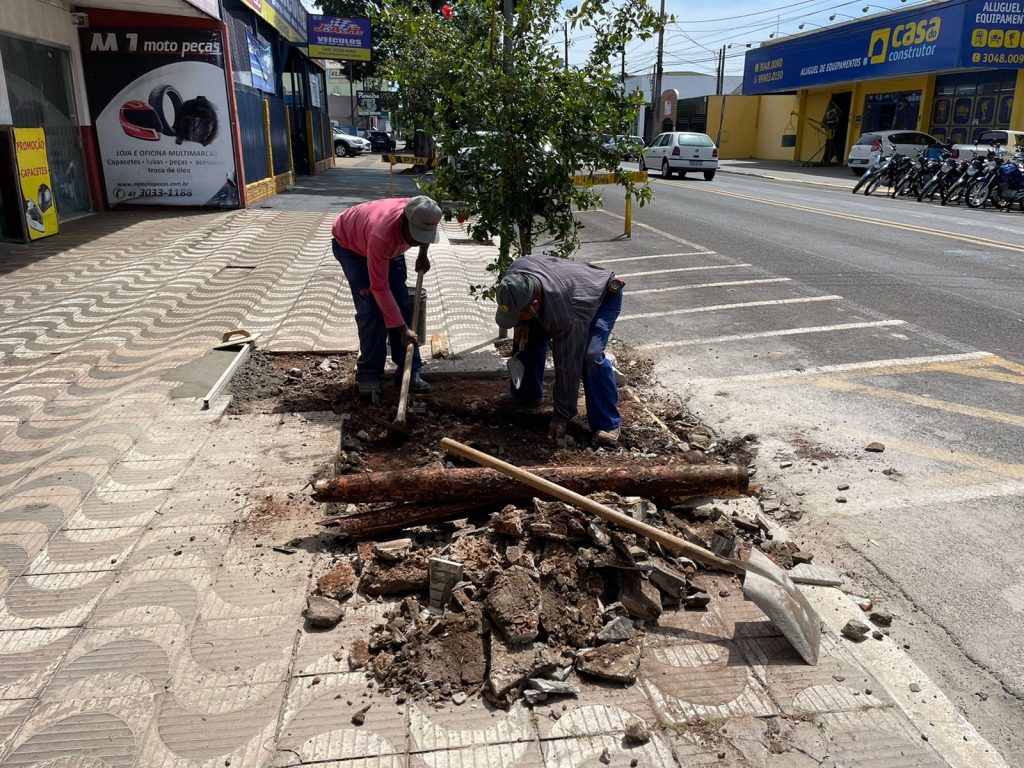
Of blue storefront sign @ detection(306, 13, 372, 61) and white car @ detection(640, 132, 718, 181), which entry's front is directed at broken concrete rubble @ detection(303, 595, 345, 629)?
the blue storefront sign

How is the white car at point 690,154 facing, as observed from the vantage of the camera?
facing away from the viewer and to the left of the viewer

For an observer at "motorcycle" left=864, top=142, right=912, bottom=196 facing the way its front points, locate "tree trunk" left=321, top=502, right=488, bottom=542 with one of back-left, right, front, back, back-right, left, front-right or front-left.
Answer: front-left

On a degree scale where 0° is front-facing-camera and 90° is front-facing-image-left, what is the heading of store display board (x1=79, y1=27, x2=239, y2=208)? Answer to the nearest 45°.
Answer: approximately 0°

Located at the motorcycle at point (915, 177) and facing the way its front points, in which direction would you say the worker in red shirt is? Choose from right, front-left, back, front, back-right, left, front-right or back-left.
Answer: front-left

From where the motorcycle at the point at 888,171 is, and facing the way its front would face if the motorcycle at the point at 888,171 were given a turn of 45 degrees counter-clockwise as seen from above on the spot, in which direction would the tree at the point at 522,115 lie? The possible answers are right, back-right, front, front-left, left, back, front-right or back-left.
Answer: front

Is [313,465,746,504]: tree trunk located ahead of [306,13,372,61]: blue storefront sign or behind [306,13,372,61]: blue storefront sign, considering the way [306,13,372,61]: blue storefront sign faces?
ahead

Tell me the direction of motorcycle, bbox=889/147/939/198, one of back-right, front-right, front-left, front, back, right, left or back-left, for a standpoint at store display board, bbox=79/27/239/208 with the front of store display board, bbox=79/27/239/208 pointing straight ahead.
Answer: left

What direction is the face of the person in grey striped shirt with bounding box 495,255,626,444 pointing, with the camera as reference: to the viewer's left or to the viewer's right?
to the viewer's left

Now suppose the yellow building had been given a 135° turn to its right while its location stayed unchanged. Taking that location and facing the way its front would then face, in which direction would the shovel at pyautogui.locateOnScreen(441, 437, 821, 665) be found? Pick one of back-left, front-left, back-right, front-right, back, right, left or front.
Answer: back

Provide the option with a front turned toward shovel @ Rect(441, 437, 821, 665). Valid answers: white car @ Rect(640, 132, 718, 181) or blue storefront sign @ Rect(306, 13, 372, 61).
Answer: the blue storefront sign
